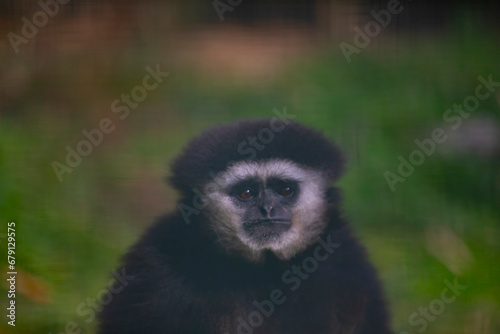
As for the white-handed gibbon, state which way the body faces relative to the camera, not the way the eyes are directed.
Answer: toward the camera
